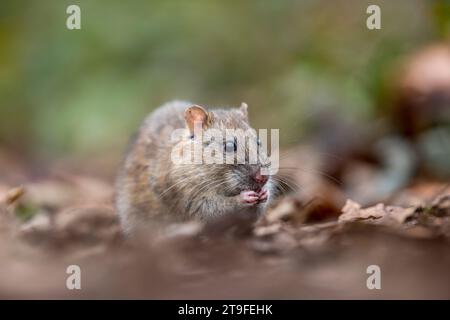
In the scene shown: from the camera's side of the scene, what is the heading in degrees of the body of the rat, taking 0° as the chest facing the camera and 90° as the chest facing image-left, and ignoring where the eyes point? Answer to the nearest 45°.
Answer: approximately 315°
